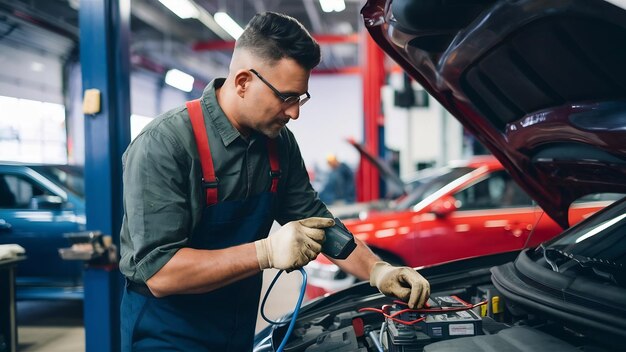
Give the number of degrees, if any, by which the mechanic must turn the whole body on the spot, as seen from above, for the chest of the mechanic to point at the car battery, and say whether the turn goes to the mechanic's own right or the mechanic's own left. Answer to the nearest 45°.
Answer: approximately 45° to the mechanic's own left

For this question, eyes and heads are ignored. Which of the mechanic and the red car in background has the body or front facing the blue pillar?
the red car in background

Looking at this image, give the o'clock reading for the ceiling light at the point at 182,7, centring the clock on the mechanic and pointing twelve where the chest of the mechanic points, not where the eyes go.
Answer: The ceiling light is roughly at 7 o'clock from the mechanic.

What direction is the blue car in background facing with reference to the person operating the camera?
facing the viewer and to the right of the viewer

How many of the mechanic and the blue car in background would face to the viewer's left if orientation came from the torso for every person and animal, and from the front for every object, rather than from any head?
0

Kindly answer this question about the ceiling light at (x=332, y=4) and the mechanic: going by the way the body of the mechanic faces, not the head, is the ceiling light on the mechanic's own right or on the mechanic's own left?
on the mechanic's own left

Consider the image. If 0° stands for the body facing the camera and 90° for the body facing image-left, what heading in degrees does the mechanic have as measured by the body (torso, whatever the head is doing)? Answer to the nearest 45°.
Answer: approximately 315°

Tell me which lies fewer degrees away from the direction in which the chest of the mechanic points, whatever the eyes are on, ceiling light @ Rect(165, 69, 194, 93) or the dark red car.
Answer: the dark red car

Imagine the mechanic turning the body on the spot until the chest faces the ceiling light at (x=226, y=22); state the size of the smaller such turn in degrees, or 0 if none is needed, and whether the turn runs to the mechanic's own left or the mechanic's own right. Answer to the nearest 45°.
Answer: approximately 135° to the mechanic's own left

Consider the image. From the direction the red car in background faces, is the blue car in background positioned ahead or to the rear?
ahead

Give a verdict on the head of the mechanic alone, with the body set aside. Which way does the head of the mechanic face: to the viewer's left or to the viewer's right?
to the viewer's right

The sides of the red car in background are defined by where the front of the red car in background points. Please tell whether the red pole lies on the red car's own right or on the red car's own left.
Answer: on the red car's own right

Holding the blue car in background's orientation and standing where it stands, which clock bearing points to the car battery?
The car battery is roughly at 1 o'clock from the blue car in background.

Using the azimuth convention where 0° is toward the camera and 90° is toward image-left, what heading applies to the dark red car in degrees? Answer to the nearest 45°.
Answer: approximately 45°
